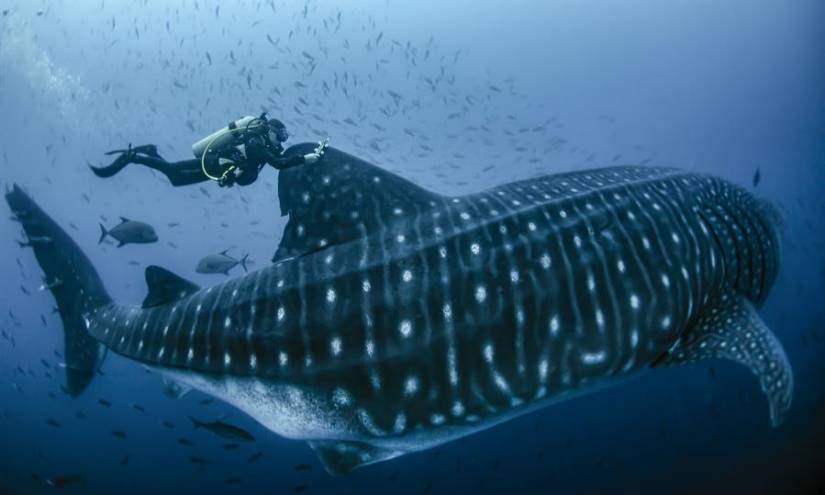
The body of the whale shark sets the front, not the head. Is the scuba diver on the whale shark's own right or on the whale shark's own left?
on the whale shark's own left

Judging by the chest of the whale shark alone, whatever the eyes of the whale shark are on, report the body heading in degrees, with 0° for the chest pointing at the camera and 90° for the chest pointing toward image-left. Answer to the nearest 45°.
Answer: approximately 225°
